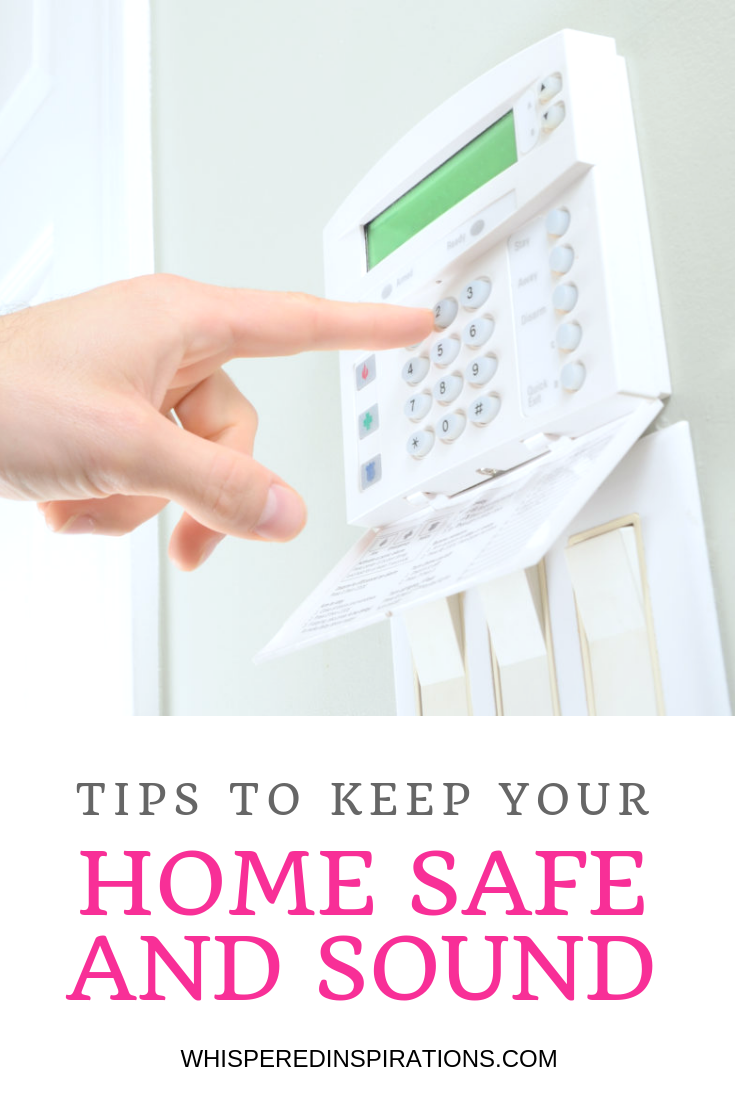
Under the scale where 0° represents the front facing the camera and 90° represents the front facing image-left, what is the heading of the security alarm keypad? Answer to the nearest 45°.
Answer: approximately 45°
